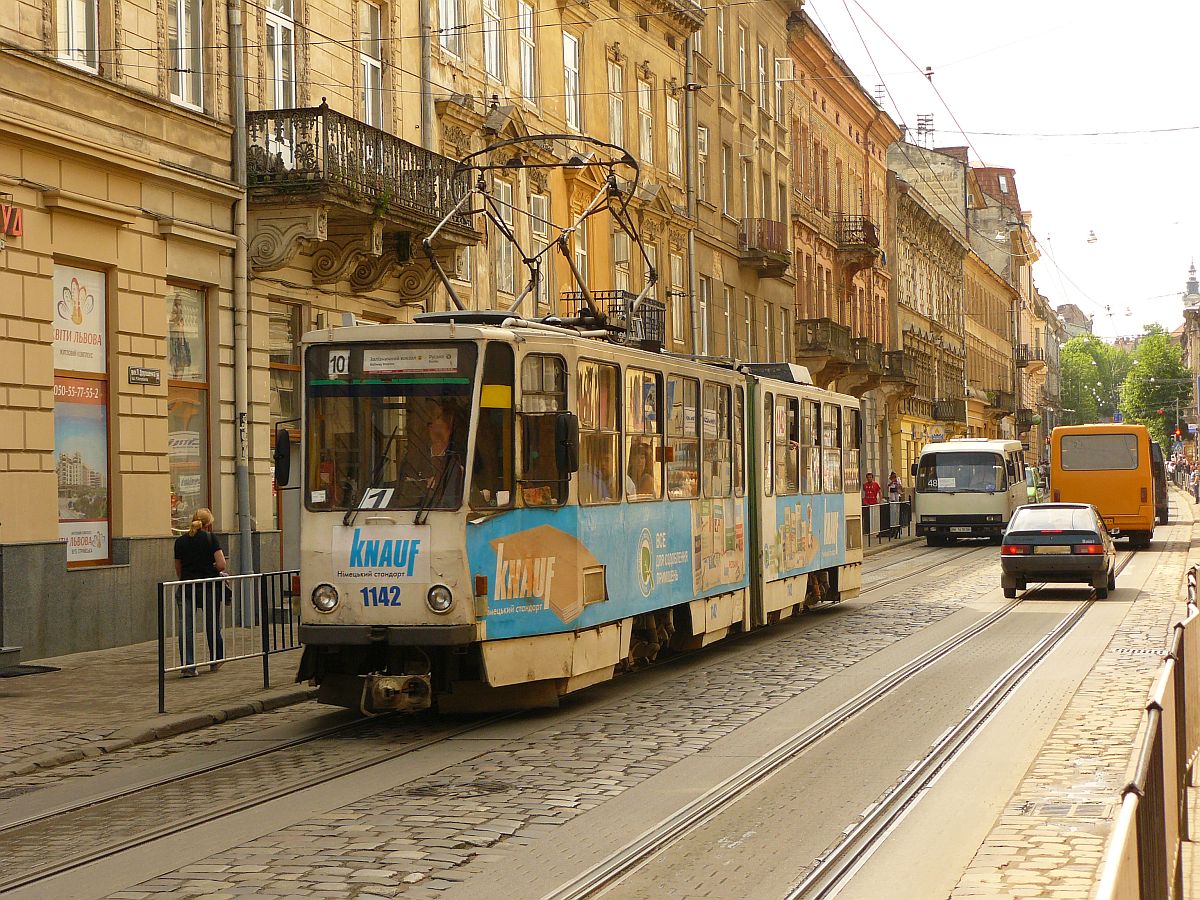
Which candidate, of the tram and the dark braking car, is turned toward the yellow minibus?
the dark braking car

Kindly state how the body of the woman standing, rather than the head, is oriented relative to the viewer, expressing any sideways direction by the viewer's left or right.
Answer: facing away from the viewer

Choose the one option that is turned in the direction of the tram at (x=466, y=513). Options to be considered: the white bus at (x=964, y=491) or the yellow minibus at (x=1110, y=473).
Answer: the white bus

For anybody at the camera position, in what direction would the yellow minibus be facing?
facing away from the viewer

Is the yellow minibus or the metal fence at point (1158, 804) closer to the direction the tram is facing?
the metal fence

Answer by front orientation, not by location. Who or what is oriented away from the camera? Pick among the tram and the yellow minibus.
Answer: the yellow minibus

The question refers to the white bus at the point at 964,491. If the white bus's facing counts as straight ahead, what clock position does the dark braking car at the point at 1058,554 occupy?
The dark braking car is roughly at 12 o'clock from the white bus.

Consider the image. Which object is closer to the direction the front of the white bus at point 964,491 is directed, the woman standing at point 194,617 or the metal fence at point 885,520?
the woman standing

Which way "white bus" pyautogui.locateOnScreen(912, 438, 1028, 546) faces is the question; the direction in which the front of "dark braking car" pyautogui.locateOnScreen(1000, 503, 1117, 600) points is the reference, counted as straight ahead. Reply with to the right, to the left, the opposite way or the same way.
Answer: the opposite way

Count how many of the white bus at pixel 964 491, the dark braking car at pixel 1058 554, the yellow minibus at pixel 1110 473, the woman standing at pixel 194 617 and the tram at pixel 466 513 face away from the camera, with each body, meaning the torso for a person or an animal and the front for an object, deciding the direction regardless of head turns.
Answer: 3

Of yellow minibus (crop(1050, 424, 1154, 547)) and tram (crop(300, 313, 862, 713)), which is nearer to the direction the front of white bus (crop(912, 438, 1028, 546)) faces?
the tram

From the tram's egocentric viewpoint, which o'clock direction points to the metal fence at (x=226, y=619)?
The metal fence is roughly at 1 o'clock from the tram.

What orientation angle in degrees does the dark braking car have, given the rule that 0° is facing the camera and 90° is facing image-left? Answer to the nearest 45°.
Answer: approximately 180°

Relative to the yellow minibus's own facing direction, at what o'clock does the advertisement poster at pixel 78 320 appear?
The advertisement poster is roughly at 7 o'clock from the yellow minibus.
